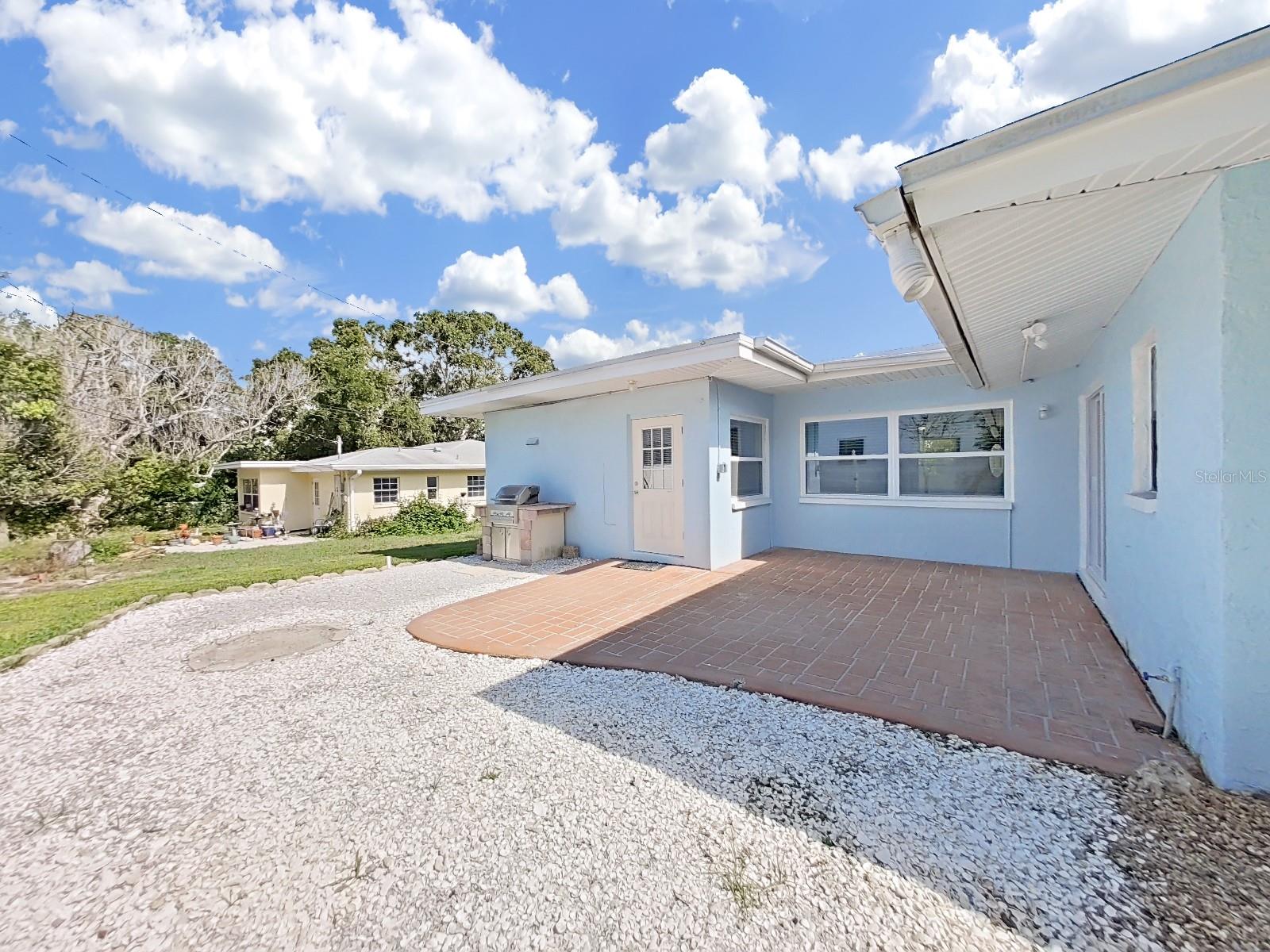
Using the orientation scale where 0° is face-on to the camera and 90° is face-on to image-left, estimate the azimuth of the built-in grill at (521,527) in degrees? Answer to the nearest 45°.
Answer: approximately 45°

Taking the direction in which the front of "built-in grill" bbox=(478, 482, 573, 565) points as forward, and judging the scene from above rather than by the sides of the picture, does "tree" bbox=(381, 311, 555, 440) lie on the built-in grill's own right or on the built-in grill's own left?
on the built-in grill's own right

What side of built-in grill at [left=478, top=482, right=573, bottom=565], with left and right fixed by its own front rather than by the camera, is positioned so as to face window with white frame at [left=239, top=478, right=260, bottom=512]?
right
